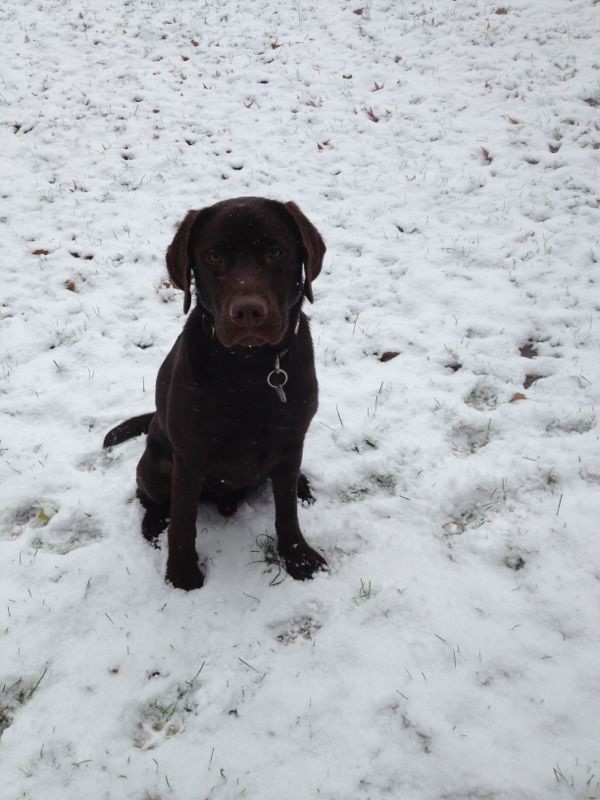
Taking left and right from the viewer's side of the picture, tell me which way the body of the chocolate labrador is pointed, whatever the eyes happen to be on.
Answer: facing the viewer

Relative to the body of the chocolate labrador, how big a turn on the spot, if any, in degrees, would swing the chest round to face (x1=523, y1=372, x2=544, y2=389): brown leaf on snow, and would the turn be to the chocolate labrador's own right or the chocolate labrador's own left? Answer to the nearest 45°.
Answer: approximately 135° to the chocolate labrador's own left

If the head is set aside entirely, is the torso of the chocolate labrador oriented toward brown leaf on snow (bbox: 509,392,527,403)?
no
